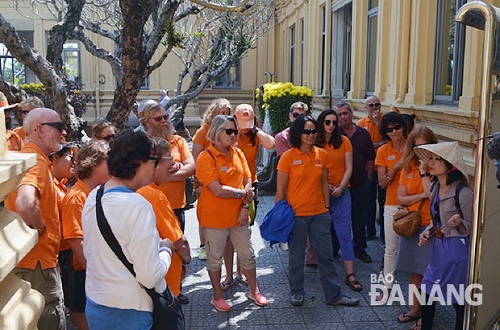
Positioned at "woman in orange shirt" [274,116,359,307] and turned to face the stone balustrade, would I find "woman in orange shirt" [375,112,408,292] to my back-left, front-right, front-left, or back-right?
back-left

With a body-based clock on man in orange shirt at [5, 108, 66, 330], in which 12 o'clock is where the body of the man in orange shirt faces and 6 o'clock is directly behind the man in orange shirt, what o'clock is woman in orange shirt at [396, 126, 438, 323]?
The woman in orange shirt is roughly at 12 o'clock from the man in orange shirt.

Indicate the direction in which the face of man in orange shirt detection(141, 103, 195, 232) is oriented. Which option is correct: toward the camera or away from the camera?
toward the camera

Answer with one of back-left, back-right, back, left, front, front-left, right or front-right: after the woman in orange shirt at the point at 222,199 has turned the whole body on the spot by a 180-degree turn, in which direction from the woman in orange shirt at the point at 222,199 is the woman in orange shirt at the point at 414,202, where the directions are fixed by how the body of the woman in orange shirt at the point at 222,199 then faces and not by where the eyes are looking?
back-right

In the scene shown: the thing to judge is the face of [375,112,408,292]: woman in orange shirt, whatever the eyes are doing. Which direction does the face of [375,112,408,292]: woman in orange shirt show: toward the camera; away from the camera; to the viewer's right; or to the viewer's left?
toward the camera

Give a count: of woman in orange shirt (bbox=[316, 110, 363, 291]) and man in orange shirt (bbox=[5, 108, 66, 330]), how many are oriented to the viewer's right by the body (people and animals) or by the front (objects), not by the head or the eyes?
1

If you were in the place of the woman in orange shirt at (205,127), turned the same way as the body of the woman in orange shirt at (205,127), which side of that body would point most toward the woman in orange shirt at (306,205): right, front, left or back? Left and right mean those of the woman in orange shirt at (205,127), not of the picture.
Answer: front

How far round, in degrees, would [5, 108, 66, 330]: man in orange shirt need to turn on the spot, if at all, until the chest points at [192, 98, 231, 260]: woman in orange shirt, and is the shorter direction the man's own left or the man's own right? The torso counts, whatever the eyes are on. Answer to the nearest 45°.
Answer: approximately 45° to the man's own left

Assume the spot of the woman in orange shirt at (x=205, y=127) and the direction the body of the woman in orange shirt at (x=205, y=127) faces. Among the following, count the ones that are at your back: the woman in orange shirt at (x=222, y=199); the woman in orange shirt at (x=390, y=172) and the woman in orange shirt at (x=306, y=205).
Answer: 0

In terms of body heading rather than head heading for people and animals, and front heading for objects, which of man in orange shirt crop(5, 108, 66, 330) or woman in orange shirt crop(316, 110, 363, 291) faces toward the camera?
the woman in orange shirt

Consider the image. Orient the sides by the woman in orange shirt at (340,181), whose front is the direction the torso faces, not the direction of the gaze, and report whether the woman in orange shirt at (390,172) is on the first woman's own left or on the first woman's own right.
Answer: on the first woman's own left

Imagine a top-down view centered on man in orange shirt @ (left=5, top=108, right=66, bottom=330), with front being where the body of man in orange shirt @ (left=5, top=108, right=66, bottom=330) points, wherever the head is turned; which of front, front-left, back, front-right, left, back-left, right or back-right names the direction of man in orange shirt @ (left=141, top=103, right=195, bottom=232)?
front-left

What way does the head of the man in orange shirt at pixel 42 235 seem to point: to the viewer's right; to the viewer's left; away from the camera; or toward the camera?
to the viewer's right

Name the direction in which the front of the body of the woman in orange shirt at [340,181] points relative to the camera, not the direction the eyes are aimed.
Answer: toward the camera

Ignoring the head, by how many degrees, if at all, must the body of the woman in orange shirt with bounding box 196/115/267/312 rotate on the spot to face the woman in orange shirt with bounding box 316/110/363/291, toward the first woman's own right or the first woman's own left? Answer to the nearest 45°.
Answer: approximately 90° to the first woman's own left

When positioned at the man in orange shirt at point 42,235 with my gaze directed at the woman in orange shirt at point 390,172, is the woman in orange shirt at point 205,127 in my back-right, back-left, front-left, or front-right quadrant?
front-left

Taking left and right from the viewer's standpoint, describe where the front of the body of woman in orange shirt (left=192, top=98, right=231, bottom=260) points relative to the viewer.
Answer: facing the viewer and to the right of the viewer

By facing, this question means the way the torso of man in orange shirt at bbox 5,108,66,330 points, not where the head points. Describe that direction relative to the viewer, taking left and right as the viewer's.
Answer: facing to the right of the viewer

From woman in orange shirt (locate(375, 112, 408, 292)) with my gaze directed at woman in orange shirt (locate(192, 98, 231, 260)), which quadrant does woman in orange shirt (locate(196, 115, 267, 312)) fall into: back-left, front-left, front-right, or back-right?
front-left
